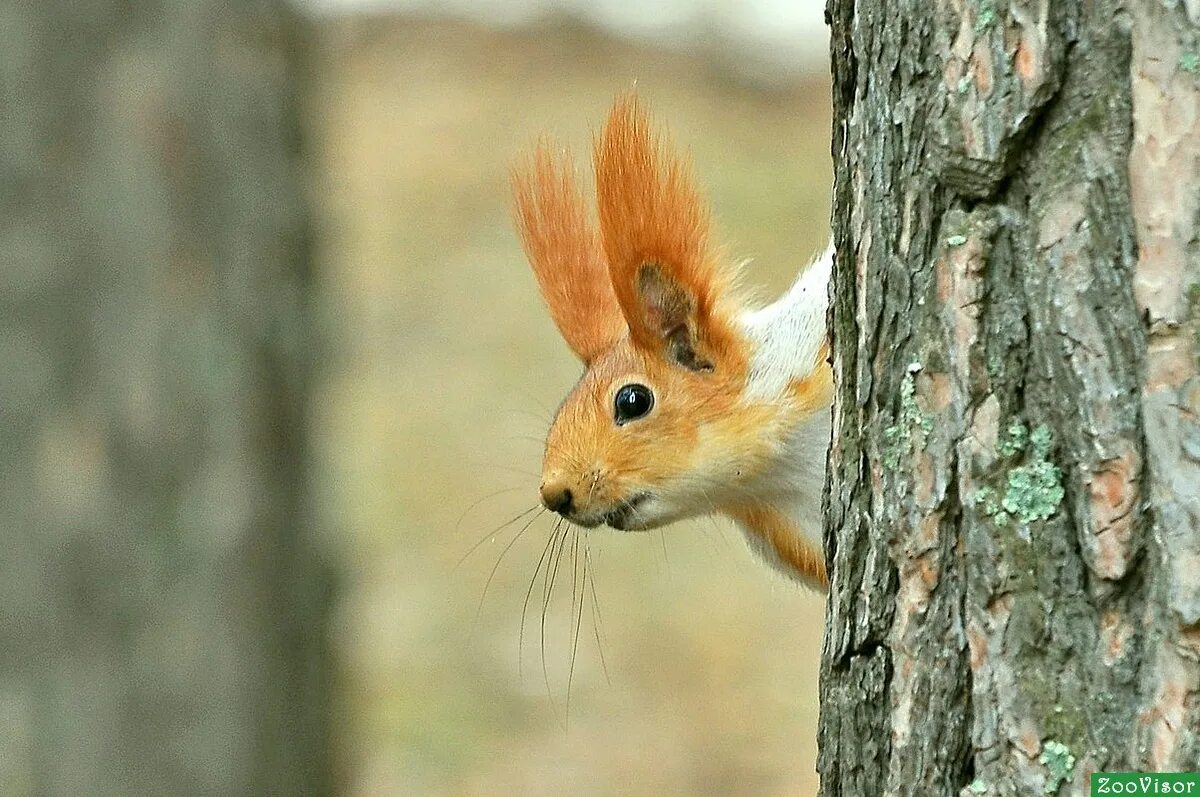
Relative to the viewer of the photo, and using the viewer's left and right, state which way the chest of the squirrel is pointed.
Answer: facing to the left of the viewer

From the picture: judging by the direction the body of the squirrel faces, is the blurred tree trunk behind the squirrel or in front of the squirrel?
in front
